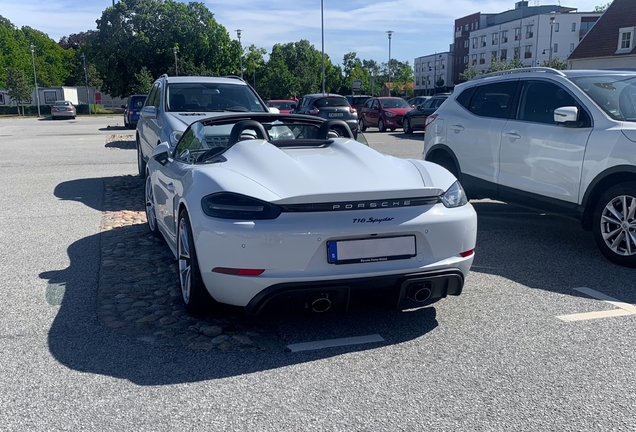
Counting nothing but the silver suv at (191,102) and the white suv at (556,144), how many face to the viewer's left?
0

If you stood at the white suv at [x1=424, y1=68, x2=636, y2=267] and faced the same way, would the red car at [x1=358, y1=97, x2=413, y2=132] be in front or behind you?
behind

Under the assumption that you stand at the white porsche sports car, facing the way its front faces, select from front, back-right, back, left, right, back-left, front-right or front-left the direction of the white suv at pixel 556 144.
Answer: right

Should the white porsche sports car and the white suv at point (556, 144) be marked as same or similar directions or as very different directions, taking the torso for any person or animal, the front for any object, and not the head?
very different directions

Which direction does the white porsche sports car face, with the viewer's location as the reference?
facing away from the viewer and to the left of the viewer

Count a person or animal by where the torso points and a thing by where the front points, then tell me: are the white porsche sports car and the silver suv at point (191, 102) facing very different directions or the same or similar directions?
very different directions

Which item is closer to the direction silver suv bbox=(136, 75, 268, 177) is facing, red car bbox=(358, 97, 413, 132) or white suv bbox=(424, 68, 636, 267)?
the white suv

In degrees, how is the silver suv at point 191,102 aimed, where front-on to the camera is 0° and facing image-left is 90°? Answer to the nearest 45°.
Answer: approximately 315°

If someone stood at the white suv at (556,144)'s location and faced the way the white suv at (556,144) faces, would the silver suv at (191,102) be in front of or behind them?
behind

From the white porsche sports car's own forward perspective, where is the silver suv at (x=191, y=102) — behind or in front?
in front
